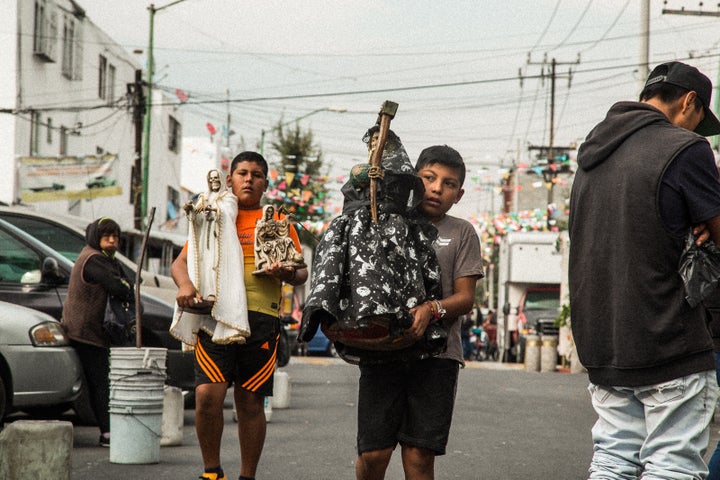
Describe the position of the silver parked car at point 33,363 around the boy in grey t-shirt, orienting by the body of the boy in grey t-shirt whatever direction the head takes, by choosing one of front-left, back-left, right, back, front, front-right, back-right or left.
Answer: right

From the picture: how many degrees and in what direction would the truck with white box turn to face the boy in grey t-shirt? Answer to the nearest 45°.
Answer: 0° — it already faces them

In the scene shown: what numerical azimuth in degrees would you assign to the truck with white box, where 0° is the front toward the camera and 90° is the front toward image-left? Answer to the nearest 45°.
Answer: approximately 0°

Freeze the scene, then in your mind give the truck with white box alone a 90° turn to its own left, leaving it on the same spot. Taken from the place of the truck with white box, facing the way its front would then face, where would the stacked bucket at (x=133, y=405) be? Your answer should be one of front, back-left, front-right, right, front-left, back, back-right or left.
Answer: right

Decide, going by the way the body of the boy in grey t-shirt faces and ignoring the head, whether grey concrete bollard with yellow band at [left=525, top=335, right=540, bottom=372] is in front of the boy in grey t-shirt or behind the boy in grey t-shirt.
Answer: behind

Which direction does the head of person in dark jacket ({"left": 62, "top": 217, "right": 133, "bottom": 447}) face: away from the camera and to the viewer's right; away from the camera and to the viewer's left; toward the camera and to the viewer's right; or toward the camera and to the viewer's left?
toward the camera and to the viewer's right

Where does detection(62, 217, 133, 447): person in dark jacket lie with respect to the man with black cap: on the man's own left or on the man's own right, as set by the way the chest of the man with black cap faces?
on the man's own left
